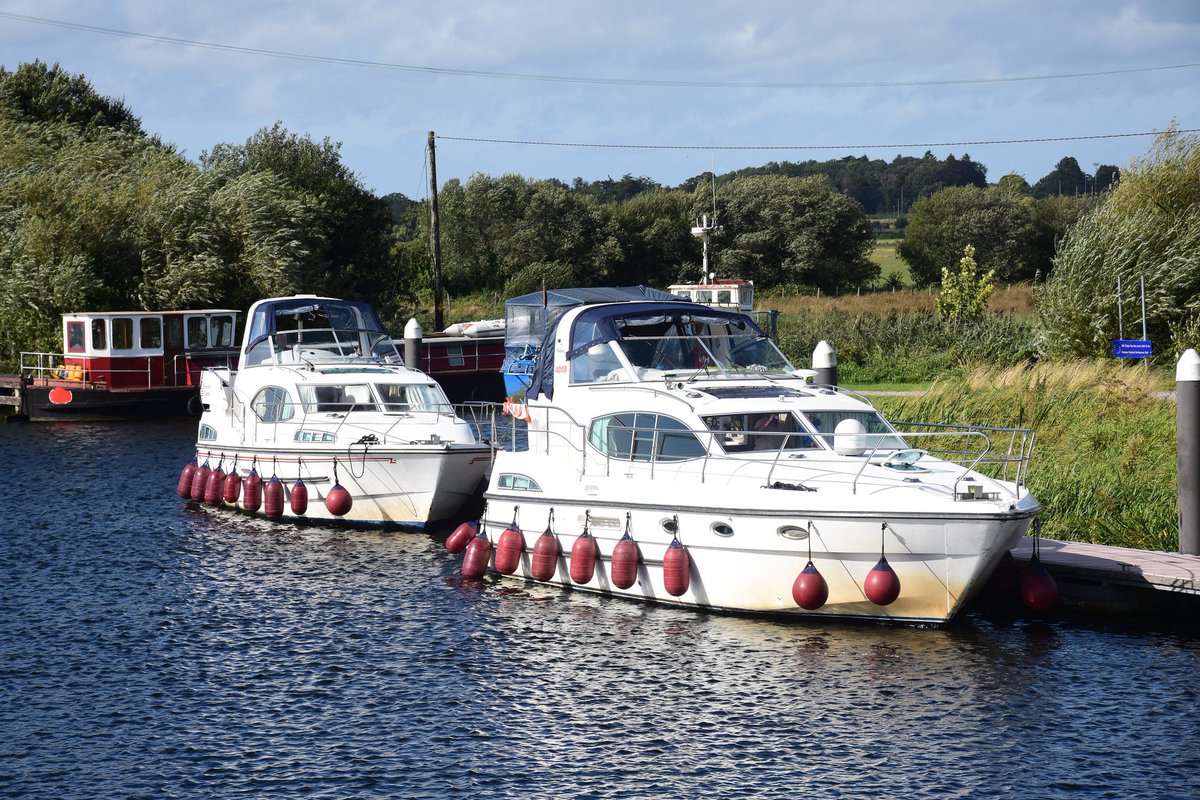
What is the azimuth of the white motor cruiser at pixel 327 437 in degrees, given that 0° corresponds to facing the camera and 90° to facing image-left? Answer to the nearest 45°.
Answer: approximately 315°

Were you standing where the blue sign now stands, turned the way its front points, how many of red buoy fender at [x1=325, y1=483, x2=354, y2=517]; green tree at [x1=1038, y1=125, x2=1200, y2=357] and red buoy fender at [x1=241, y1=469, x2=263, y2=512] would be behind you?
1

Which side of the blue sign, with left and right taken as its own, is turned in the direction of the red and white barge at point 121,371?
right

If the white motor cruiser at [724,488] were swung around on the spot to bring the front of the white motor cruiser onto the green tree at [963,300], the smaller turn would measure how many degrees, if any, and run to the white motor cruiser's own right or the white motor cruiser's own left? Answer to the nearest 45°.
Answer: approximately 135° to the white motor cruiser's own left

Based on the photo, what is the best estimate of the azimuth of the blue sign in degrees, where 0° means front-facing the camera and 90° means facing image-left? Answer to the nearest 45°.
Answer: approximately 0°

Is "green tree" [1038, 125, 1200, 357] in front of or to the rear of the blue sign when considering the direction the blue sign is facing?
to the rear

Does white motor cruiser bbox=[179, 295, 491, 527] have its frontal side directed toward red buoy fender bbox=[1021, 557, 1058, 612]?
yes

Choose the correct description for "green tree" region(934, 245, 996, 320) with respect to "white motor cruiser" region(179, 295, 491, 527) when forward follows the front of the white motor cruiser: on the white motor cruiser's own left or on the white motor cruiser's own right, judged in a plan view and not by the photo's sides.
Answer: on the white motor cruiser's own left

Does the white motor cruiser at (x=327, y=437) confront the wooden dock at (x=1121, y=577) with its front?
yes

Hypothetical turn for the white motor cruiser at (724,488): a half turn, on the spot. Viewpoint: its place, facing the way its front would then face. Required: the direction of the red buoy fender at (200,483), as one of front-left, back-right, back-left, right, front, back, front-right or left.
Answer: front

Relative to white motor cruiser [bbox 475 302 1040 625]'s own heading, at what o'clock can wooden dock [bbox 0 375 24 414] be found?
The wooden dock is roughly at 6 o'clock from the white motor cruiser.

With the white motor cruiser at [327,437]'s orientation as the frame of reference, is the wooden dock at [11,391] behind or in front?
behind

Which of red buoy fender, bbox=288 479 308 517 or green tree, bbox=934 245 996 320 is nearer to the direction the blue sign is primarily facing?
the red buoy fender

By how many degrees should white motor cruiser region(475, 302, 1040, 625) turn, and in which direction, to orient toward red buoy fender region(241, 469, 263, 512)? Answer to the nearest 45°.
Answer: approximately 180°
